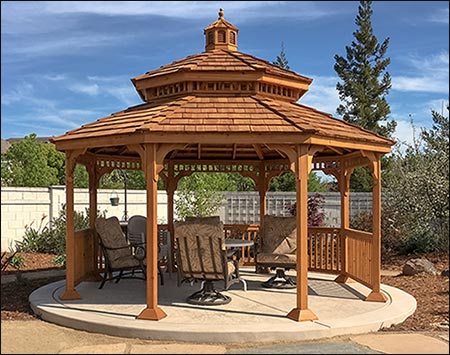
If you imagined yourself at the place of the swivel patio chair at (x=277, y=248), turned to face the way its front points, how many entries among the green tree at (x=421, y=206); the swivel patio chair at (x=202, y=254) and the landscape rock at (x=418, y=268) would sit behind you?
2

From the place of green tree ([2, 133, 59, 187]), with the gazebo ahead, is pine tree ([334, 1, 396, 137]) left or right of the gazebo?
left

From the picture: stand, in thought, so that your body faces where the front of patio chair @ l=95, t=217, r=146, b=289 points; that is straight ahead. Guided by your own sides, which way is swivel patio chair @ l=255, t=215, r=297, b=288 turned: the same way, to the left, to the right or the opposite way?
to the right

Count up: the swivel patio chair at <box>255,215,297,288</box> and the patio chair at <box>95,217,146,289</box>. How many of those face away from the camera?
0

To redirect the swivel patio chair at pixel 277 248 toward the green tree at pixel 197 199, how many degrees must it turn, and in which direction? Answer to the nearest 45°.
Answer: approximately 135° to its right

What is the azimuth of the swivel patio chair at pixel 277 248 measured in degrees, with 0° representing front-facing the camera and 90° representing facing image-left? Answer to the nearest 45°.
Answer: approximately 45°

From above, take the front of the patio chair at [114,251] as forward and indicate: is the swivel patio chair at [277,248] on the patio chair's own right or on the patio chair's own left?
on the patio chair's own left

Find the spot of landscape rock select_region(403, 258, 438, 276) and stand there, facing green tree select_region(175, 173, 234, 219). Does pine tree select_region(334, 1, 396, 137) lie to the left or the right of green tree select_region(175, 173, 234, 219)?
right

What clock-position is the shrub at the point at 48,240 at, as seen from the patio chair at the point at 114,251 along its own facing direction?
The shrub is roughly at 7 o'clock from the patio chair.

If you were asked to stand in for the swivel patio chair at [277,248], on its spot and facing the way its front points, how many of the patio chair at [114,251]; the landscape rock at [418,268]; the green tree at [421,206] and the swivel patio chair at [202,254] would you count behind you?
2

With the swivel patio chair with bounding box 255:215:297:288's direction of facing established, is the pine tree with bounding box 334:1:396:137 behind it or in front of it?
behind

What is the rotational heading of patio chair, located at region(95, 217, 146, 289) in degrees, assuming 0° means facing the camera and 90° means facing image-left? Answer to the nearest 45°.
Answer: approximately 315°

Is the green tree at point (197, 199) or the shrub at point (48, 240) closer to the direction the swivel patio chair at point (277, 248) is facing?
the shrub

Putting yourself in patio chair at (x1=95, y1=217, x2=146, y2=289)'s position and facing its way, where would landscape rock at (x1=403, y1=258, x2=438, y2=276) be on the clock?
The landscape rock is roughly at 10 o'clock from the patio chair.

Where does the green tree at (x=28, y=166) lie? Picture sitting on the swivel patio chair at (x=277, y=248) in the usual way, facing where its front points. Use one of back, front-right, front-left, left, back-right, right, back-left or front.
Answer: right

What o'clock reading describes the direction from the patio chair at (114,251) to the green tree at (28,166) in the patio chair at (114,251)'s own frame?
The green tree is roughly at 7 o'clock from the patio chair.

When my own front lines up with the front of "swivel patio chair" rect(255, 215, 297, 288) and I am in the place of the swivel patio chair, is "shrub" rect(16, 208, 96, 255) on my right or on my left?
on my right

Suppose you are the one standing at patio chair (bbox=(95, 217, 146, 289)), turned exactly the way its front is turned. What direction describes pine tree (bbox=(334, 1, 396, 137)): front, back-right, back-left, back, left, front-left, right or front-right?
left
